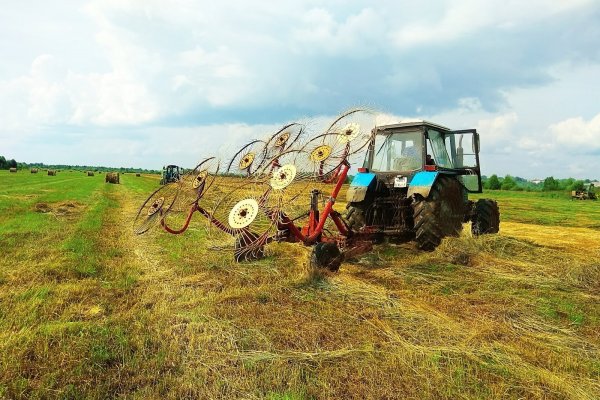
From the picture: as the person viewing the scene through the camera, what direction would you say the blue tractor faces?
facing away from the viewer and to the right of the viewer

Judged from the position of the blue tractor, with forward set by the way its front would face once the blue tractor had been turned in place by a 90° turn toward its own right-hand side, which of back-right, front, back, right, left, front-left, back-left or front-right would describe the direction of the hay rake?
right

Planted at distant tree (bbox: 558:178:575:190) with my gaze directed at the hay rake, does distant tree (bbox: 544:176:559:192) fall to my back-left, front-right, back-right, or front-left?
front-right

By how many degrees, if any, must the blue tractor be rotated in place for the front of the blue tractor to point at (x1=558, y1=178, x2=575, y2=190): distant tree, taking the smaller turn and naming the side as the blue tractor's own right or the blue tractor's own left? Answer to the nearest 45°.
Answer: approximately 45° to the blue tractor's own left

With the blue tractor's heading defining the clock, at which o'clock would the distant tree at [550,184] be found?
The distant tree is roughly at 11 o'clock from the blue tractor.

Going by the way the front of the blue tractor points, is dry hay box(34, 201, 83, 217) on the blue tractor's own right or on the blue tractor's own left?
on the blue tractor's own left
